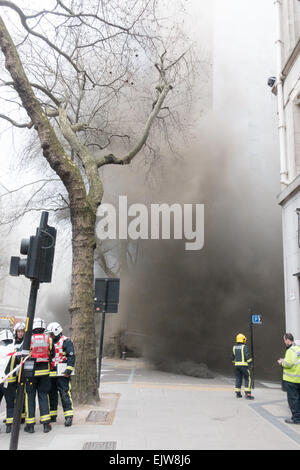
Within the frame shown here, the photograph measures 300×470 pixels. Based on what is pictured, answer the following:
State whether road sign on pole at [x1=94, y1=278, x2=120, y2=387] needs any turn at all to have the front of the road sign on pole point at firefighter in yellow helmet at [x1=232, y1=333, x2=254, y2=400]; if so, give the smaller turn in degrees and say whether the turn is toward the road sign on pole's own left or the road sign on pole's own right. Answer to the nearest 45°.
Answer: approximately 90° to the road sign on pole's own right

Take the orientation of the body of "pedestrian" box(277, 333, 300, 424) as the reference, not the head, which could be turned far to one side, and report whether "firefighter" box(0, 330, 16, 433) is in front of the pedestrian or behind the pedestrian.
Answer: in front

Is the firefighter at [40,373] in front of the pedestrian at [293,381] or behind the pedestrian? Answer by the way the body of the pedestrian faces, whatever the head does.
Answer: in front

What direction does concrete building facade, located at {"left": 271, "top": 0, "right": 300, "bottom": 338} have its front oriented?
to the viewer's left

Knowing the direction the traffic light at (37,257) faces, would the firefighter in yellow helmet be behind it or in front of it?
behind

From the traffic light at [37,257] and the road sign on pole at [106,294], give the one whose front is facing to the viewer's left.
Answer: the traffic light

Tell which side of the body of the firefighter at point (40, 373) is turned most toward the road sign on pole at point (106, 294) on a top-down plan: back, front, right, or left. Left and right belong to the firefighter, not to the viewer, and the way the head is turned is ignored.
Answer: front

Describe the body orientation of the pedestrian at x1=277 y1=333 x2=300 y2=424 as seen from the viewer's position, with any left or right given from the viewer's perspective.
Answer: facing to the left of the viewer

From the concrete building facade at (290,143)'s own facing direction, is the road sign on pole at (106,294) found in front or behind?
in front

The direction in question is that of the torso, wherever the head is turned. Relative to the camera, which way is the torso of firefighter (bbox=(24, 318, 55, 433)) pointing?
away from the camera

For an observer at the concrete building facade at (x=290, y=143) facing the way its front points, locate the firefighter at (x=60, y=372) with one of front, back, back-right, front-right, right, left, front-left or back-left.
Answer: front-left
